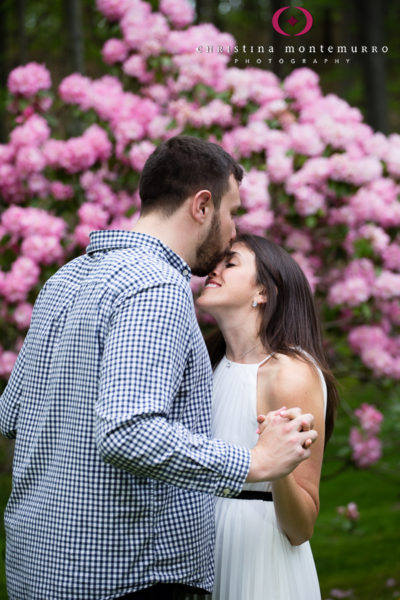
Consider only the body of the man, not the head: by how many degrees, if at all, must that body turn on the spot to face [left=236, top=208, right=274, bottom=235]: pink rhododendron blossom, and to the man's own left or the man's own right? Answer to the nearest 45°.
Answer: approximately 45° to the man's own left

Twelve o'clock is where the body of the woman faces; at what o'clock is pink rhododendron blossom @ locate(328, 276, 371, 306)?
The pink rhododendron blossom is roughly at 5 o'clock from the woman.

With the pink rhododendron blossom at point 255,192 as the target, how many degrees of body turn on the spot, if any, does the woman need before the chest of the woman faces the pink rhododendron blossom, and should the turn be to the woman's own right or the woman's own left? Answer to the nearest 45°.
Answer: approximately 135° to the woman's own right

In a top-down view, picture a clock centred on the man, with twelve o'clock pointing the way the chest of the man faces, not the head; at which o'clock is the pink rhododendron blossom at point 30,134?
The pink rhododendron blossom is roughly at 10 o'clock from the man.

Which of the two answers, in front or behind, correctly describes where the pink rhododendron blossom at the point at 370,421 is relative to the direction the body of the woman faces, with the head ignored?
behind

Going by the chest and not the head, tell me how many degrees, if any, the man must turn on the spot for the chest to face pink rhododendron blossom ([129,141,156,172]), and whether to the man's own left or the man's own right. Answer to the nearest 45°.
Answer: approximately 45° to the man's own left

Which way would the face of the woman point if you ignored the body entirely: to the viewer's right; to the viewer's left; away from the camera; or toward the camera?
to the viewer's left

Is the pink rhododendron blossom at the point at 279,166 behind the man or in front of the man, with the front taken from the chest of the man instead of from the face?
in front

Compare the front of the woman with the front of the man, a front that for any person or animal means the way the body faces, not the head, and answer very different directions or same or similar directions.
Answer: very different directions

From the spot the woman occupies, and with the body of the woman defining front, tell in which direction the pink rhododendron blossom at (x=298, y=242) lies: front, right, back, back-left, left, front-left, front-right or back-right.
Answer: back-right

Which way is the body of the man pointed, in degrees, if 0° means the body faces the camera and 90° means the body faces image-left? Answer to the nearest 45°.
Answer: approximately 225°

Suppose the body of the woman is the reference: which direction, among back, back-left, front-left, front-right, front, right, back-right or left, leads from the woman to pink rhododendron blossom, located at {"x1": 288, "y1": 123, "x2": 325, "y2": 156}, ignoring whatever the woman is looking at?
back-right

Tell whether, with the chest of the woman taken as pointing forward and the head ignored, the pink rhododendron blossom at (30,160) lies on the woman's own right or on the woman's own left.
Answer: on the woman's own right
